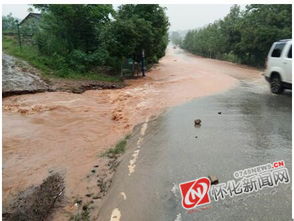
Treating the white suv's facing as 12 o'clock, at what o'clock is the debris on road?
The debris on road is roughly at 2 o'clock from the white suv.

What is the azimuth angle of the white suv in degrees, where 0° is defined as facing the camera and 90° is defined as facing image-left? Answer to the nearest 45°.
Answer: approximately 315°
